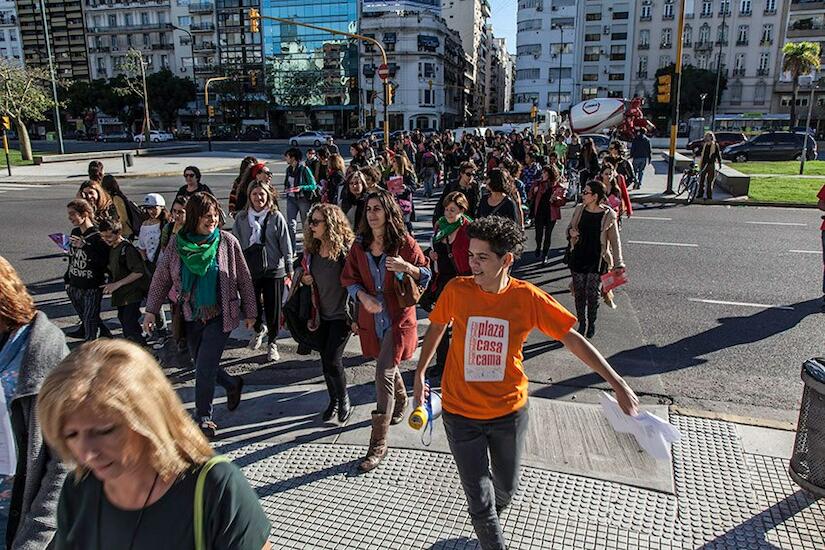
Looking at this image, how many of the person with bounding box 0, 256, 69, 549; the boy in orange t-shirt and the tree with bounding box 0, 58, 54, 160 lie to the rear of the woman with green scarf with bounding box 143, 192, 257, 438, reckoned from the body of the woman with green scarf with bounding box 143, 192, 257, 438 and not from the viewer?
1

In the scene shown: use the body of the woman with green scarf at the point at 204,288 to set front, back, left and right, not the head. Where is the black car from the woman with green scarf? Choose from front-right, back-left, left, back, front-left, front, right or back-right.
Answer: back-left

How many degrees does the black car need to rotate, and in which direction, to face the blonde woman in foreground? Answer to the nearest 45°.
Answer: approximately 90° to its left

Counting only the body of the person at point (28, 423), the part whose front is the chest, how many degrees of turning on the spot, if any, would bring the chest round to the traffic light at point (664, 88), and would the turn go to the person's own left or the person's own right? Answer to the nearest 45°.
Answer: approximately 180°

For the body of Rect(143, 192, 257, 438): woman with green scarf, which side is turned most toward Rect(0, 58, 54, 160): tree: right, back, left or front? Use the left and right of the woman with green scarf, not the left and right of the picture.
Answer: back

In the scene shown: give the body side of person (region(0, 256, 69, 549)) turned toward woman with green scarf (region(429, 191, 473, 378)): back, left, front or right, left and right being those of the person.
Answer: back

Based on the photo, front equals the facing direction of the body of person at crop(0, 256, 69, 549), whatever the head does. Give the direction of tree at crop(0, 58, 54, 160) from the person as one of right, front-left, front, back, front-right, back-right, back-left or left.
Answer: back-right

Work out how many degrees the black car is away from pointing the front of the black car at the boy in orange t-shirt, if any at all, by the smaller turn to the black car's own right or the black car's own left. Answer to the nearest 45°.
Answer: approximately 90° to the black car's own left

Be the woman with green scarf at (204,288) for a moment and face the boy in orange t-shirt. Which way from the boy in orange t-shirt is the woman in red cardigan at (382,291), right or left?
left

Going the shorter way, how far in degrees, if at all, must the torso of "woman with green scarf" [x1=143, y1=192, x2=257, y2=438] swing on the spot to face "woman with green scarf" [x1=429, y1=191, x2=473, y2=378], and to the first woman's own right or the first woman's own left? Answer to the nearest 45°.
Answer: approximately 90° to the first woman's own left

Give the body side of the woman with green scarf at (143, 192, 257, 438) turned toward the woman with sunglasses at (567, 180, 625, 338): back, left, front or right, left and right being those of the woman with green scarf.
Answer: left

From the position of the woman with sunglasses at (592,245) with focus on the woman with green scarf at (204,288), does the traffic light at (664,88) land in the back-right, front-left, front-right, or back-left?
back-right

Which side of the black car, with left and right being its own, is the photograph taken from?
left

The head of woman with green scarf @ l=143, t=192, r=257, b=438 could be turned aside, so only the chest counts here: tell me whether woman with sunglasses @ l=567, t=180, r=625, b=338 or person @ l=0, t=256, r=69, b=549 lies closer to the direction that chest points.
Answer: the person

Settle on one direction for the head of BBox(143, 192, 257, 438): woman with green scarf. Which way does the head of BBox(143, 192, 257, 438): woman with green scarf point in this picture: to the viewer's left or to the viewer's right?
to the viewer's right

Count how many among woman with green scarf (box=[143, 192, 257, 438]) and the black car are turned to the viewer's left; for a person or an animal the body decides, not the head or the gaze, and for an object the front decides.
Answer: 1
